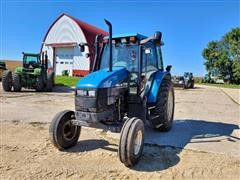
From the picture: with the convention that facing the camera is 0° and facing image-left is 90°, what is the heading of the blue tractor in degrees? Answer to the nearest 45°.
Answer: approximately 45°

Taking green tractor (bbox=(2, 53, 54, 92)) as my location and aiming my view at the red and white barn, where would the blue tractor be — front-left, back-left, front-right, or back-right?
back-right

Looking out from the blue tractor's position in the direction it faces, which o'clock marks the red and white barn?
The red and white barn is roughly at 4 o'clock from the blue tractor.

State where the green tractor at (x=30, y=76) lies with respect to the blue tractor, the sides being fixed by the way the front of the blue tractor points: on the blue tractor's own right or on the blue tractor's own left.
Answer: on the blue tractor's own right

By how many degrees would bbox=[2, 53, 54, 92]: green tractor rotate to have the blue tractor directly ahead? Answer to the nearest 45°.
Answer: approximately 180°
